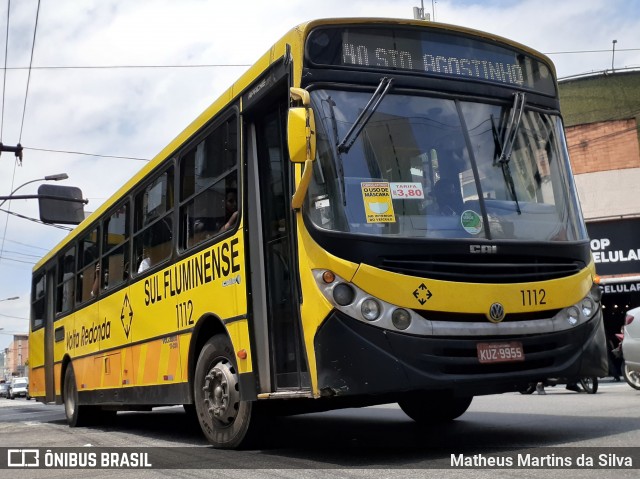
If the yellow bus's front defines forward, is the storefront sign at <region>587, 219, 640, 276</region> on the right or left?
on its left

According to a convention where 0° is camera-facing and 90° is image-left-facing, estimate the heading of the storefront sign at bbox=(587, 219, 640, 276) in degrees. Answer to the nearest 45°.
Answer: approximately 0°

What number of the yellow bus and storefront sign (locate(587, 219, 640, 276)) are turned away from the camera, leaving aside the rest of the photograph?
0

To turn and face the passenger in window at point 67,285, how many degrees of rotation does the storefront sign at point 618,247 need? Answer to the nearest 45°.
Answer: approximately 45° to its right

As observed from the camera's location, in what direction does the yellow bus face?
facing the viewer and to the right of the viewer
